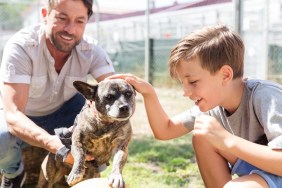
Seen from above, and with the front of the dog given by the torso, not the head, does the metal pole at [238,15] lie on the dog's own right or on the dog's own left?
on the dog's own left

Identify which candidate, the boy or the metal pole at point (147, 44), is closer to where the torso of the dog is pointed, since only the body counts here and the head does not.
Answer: the boy

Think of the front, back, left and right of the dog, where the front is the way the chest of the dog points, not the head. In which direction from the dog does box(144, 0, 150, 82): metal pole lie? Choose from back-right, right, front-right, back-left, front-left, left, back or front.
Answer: back-left

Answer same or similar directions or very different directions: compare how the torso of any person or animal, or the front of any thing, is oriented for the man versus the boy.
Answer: very different directions

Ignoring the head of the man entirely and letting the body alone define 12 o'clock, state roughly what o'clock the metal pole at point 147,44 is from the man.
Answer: The metal pole is roughly at 8 o'clock from the man.

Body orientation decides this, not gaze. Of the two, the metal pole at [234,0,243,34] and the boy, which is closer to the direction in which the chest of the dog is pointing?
the boy

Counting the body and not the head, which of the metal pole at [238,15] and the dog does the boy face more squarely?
the dog

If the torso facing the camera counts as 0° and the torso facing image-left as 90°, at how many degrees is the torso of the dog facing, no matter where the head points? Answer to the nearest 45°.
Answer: approximately 315°

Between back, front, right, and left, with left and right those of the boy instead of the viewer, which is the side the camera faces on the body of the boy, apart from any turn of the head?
left

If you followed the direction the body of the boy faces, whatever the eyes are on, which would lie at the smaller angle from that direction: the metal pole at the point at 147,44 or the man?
the man
